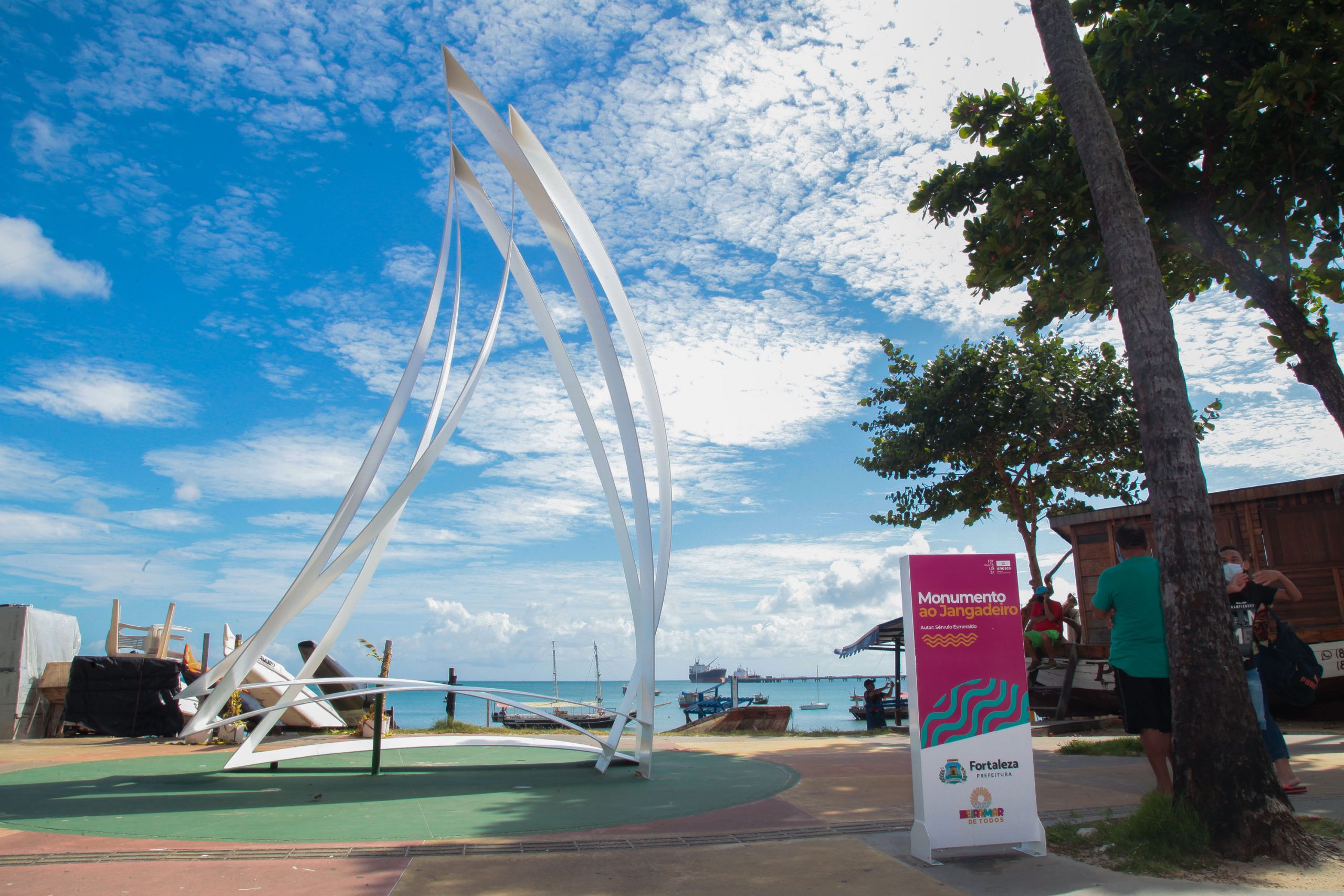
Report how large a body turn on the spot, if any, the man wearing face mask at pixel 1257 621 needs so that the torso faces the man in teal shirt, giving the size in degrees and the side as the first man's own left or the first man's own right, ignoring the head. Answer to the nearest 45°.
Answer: approximately 45° to the first man's own right

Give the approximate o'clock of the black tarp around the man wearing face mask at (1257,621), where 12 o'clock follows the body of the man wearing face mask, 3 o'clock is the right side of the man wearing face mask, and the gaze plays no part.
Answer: The black tarp is roughly at 3 o'clock from the man wearing face mask.

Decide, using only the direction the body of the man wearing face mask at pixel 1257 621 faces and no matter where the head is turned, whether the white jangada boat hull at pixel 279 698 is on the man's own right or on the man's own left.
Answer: on the man's own right

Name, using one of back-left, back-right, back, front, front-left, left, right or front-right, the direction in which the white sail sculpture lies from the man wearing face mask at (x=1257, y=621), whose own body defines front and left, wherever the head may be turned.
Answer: right

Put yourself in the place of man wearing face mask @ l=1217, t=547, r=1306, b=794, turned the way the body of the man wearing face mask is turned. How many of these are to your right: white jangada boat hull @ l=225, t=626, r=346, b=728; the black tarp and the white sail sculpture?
3

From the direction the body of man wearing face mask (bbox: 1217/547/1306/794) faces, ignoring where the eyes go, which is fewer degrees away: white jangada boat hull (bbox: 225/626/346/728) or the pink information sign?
the pink information sign

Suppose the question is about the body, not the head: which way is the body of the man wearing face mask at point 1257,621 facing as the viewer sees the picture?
toward the camera

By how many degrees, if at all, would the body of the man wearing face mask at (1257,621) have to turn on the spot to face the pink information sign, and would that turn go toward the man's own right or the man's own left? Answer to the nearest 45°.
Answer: approximately 45° to the man's own right
